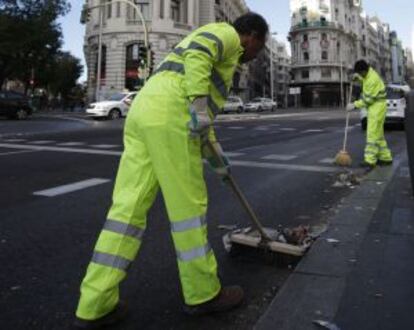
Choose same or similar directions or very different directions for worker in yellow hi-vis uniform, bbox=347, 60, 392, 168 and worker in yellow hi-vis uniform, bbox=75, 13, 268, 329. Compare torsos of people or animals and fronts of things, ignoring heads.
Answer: very different directions

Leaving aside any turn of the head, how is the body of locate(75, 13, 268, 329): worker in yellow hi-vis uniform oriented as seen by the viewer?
to the viewer's right

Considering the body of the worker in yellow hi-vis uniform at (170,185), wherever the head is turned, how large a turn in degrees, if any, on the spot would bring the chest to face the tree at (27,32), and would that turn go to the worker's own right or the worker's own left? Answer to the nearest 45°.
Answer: approximately 90° to the worker's own left

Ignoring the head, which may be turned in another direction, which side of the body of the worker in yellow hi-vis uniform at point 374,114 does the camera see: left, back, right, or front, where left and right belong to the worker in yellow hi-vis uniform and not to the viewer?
left

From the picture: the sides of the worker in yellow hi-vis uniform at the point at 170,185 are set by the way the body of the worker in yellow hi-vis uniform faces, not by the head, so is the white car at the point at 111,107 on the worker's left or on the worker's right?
on the worker's left

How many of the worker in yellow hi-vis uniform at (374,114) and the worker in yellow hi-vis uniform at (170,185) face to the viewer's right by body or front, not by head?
1

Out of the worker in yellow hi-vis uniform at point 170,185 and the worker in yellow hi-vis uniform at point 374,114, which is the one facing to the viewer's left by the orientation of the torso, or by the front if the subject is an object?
the worker in yellow hi-vis uniform at point 374,114

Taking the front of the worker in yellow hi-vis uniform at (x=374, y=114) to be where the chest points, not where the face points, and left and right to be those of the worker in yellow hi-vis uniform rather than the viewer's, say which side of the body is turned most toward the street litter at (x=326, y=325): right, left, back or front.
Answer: left

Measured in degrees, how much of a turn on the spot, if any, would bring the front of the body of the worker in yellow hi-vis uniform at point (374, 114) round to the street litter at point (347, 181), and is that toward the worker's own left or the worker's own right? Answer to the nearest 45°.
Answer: approximately 90° to the worker's own left
